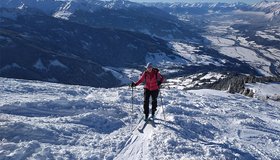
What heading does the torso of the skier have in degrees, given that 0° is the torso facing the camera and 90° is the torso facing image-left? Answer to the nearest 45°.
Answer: approximately 0°
